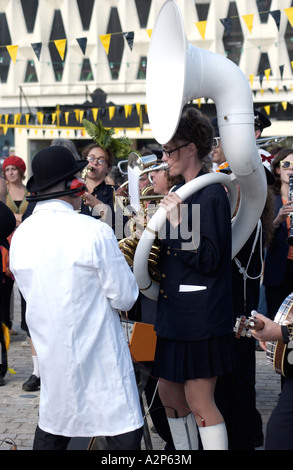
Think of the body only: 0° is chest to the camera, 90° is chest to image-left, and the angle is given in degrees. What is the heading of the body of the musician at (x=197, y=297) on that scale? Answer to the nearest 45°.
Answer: approximately 90°

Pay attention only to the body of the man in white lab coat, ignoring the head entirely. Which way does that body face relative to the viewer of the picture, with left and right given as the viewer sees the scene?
facing away from the viewer and to the right of the viewer

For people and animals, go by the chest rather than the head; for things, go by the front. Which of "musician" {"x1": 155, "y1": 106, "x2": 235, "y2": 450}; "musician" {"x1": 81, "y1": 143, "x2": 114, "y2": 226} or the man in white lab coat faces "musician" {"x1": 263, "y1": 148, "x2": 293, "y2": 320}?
the man in white lab coat

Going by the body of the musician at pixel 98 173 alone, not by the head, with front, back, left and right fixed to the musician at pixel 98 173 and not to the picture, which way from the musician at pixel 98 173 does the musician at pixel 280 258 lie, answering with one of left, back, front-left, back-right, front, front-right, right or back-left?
back-left

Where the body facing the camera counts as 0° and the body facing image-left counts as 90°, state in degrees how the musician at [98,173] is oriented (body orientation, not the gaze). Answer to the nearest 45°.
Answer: approximately 45°

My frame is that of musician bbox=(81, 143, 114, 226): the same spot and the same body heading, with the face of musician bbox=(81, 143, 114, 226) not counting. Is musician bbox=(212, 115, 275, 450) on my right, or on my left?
on my left

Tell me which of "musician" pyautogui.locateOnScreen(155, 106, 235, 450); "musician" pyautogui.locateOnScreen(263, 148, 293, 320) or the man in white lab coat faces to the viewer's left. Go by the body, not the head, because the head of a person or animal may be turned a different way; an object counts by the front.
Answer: "musician" pyautogui.locateOnScreen(155, 106, 235, 450)

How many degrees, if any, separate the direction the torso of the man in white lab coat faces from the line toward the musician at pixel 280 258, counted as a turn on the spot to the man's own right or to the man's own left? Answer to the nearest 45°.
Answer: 0° — they already face them

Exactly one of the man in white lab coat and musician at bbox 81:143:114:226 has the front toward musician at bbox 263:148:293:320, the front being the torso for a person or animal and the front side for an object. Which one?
the man in white lab coat
